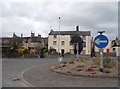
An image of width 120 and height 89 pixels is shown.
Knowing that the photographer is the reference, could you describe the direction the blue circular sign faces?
facing the viewer
